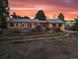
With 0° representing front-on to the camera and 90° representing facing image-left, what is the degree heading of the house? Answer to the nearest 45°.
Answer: approximately 0°
